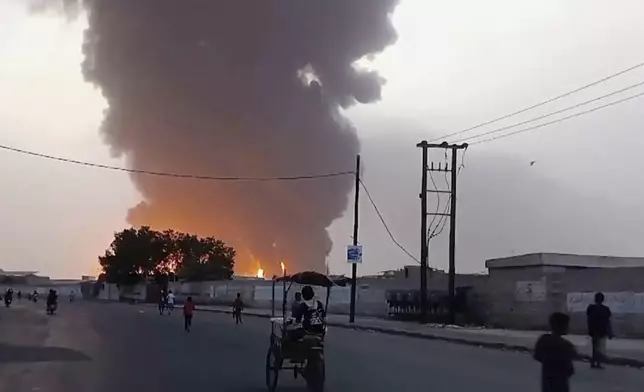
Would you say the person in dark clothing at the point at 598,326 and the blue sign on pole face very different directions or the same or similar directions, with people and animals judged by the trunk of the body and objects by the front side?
very different directions

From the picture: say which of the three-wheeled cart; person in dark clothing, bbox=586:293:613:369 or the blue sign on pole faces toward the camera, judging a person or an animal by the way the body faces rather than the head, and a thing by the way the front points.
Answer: the blue sign on pole

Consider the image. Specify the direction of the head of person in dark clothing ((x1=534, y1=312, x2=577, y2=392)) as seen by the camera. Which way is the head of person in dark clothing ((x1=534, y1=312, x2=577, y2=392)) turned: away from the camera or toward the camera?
away from the camera

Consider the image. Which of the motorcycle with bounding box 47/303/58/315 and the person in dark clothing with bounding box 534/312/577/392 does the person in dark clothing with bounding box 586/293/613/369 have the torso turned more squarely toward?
the motorcycle

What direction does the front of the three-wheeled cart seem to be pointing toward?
away from the camera

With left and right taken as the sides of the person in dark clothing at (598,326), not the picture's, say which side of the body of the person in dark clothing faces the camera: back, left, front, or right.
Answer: back

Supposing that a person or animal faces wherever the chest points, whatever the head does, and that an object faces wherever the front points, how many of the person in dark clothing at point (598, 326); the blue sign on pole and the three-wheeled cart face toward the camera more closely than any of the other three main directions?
1

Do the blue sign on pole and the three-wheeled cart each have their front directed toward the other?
yes

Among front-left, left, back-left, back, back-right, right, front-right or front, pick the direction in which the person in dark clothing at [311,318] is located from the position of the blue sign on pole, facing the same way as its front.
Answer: front

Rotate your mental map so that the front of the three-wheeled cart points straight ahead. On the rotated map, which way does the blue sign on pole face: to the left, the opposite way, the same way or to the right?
the opposite way

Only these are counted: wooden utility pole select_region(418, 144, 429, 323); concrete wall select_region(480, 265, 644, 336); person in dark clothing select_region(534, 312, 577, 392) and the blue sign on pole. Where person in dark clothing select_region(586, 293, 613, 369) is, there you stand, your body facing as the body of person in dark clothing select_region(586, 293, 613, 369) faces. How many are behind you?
1

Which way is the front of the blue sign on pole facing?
toward the camera

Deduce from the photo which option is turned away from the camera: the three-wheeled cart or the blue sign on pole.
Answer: the three-wheeled cart
